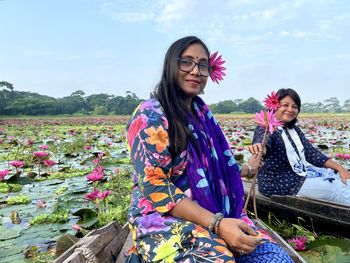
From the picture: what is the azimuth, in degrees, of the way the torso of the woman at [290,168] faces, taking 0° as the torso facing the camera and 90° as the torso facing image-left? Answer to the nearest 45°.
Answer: approximately 315°

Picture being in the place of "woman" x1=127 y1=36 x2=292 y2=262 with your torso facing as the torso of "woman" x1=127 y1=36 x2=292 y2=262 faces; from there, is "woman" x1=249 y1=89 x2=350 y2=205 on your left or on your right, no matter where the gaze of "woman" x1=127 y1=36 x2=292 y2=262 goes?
on your left

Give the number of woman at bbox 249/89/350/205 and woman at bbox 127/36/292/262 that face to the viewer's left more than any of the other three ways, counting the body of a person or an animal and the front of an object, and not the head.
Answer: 0

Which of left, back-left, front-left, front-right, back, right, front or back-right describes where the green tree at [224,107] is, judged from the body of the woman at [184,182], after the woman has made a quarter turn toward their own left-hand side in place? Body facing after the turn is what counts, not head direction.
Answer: front-left

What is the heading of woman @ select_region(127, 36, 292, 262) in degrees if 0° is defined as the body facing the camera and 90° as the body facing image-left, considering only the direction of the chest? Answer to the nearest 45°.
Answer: approximately 315°

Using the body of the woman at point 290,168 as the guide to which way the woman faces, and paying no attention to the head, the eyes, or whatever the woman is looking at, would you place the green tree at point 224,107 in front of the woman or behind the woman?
behind

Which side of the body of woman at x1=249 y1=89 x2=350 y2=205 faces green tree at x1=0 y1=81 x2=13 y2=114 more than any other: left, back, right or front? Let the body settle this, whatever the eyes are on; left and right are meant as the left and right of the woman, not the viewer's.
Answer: back

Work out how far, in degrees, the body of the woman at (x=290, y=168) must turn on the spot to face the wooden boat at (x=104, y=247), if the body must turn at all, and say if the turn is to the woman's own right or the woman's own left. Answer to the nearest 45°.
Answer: approximately 90° to the woman's own right

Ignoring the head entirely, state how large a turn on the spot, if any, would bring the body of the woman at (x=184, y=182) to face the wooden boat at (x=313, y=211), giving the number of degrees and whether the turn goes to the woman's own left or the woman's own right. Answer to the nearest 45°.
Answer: approximately 90° to the woman's own left
